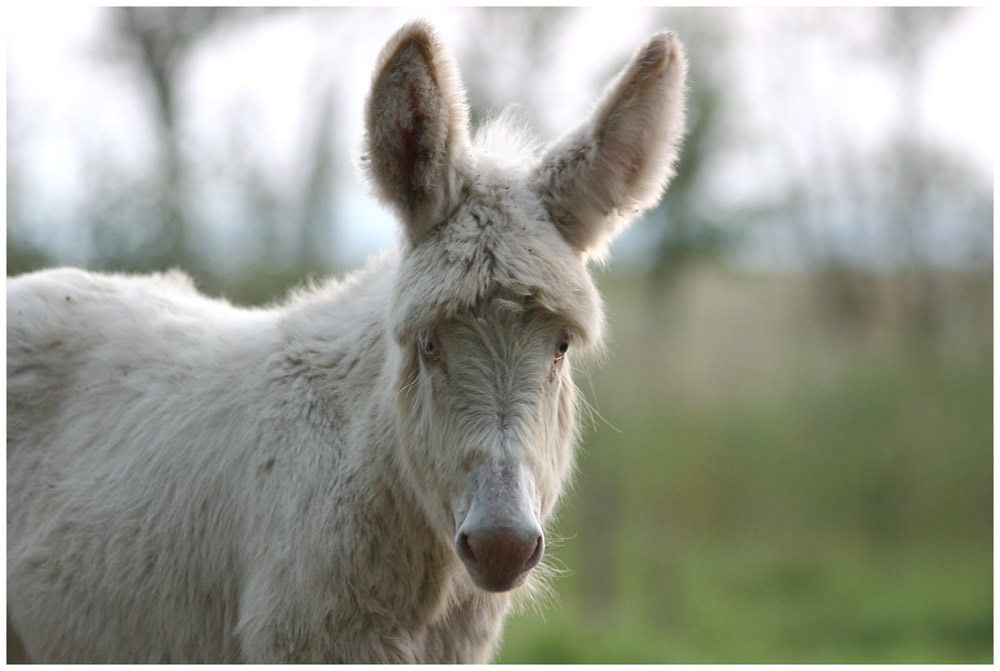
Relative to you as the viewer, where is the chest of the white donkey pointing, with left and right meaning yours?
facing the viewer and to the right of the viewer
